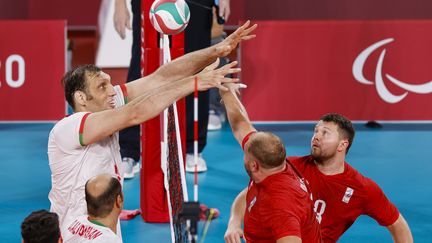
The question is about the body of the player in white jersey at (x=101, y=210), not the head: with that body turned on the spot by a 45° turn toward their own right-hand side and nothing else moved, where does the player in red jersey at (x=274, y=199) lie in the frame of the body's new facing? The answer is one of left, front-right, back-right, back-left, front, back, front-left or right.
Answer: front

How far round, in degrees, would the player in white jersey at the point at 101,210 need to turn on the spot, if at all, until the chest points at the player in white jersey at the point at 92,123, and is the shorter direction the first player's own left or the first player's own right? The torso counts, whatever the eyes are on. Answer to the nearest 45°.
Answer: approximately 45° to the first player's own left

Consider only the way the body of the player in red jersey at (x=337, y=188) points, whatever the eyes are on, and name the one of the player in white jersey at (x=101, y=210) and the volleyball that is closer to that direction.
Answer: the player in white jersey

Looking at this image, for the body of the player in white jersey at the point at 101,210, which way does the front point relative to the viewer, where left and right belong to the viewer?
facing away from the viewer and to the right of the viewer

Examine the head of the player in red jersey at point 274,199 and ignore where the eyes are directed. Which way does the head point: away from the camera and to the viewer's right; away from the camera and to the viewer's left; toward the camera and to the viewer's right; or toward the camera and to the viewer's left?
away from the camera and to the viewer's left

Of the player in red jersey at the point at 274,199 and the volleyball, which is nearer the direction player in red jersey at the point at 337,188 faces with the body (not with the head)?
the player in red jersey

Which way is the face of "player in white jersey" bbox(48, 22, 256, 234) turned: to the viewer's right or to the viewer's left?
to the viewer's right

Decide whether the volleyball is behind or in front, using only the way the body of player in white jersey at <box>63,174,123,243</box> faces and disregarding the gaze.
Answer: in front

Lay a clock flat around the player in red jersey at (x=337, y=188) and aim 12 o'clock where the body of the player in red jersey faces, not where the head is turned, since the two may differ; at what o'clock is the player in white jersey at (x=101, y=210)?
The player in white jersey is roughly at 12 o'clock from the player in red jersey.
